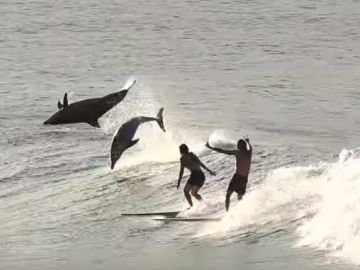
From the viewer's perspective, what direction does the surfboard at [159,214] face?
to the viewer's left

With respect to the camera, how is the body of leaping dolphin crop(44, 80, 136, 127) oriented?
to the viewer's left

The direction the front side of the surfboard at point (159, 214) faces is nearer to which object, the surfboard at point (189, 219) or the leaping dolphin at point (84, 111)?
the leaping dolphin

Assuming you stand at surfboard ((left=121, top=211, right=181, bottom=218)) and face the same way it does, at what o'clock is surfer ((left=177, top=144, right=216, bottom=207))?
The surfer is roughly at 5 o'clock from the surfboard.

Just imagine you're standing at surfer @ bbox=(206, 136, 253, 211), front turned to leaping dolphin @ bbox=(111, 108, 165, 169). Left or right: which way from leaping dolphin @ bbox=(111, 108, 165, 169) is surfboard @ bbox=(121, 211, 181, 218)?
left

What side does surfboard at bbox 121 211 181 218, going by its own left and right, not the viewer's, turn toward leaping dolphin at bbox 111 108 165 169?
right

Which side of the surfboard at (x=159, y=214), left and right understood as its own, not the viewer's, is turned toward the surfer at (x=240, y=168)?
back

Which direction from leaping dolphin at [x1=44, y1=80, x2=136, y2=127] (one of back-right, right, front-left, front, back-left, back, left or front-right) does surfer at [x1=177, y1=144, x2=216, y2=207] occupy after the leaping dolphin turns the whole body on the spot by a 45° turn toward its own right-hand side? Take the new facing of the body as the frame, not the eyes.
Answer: back

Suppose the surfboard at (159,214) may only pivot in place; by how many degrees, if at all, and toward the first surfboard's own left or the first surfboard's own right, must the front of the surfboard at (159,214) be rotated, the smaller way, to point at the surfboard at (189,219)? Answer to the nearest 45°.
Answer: approximately 135° to the first surfboard's own left

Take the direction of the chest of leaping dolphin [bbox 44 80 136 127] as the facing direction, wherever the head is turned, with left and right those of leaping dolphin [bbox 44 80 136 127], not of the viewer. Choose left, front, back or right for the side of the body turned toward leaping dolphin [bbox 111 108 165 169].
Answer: back
